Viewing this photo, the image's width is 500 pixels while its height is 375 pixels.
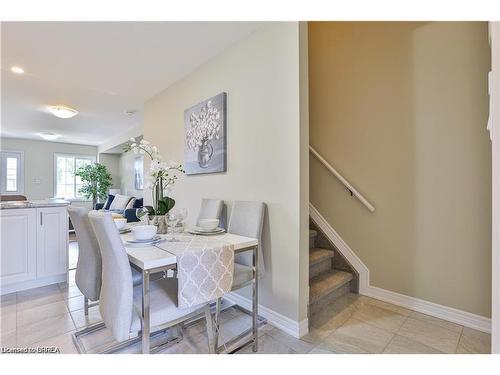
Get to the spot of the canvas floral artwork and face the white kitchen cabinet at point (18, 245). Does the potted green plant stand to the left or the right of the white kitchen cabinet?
right

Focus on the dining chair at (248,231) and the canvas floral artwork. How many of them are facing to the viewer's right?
0

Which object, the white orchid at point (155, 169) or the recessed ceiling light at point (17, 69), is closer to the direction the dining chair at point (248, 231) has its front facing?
the white orchid

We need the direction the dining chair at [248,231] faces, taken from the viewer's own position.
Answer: facing the viewer and to the left of the viewer

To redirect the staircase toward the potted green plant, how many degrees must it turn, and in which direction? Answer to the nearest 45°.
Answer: approximately 180°

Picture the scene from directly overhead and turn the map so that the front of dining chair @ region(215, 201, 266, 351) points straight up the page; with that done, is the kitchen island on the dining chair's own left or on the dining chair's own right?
on the dining chair's own right

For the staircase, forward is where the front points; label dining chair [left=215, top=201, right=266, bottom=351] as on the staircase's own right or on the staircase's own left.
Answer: on the staircase's own right

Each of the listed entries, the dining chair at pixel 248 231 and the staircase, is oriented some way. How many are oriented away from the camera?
0

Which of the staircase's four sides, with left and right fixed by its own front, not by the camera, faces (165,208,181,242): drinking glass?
right

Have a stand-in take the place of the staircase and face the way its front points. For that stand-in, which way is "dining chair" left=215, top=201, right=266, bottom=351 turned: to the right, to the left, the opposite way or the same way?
to the right

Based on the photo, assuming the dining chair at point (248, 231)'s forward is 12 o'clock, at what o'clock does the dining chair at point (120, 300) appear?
the dining chair at point (120, 300) is roughly at 12 o'clock from the dining chair at point (248, 231).

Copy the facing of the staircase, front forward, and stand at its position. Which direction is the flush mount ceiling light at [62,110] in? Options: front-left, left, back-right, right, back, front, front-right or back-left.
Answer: back-right

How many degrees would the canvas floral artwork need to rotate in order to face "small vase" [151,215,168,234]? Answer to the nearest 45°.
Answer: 0° — it already faces it

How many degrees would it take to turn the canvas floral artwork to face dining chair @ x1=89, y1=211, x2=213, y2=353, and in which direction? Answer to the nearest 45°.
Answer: approximately 45° to its left

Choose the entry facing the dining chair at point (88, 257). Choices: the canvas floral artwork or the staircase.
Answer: the canvas floral artwork

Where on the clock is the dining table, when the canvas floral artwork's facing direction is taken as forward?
The dining table is roughly at 11 o'clock from the canvas floral artwork.

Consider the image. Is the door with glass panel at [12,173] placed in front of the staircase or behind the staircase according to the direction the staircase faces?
behind
